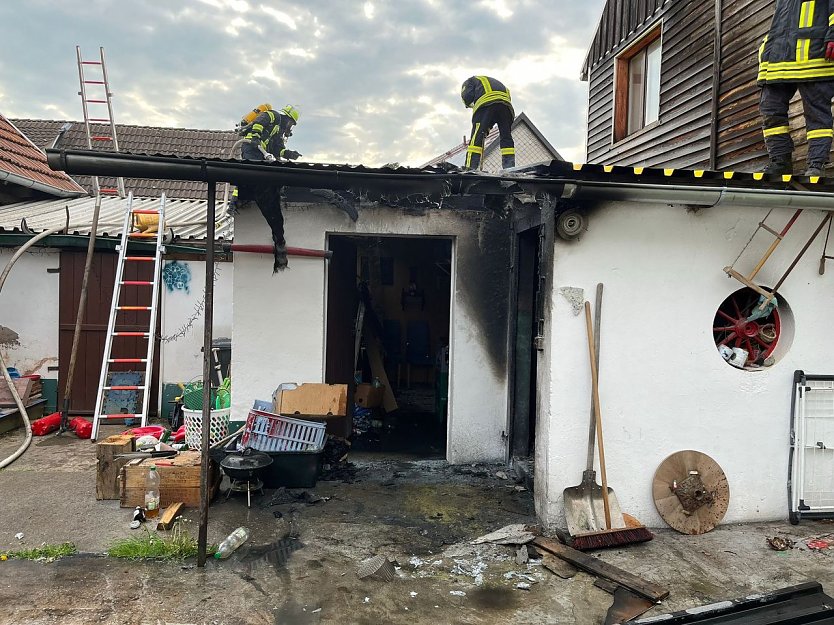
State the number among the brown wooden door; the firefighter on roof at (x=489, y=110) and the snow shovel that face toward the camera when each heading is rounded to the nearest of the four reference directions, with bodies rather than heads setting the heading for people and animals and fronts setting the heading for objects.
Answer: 2

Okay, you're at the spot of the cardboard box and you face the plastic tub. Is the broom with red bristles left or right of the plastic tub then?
left

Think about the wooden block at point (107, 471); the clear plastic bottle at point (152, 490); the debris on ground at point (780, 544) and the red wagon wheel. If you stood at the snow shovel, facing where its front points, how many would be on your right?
2

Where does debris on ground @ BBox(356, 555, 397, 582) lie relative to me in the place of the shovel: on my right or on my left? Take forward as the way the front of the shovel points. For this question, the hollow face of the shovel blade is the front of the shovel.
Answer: on my right

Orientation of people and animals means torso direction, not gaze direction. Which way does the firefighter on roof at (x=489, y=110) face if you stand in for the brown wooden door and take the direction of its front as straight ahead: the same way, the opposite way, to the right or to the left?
the opposite way

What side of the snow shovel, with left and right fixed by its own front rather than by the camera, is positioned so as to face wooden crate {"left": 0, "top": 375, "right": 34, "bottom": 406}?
right

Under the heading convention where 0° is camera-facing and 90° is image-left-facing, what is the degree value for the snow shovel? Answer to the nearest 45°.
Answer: approximately 0°

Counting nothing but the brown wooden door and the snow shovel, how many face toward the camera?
2

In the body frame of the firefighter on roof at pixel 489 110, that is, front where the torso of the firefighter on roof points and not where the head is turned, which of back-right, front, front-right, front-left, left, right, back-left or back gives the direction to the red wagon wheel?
back

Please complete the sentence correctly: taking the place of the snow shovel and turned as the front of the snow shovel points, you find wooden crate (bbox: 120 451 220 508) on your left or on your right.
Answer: on your right

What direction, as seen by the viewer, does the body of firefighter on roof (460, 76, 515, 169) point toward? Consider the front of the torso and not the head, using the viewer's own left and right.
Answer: facing away from the viewer and to the left of the viewer
